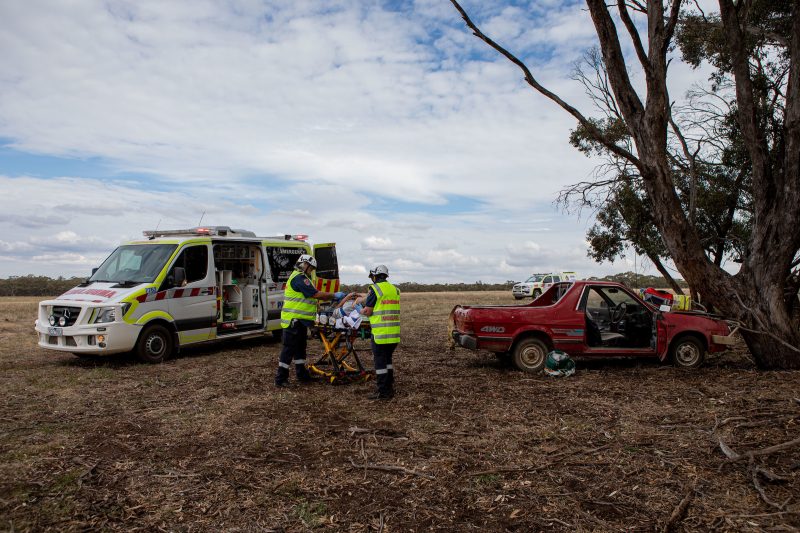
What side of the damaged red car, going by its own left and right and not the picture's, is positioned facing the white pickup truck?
left

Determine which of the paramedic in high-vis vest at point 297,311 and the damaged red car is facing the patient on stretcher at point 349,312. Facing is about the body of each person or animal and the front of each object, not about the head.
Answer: the paramedic in high-vis vest

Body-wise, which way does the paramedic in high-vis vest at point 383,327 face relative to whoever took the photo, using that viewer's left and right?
facing away from the viewer and to the left of the viewer

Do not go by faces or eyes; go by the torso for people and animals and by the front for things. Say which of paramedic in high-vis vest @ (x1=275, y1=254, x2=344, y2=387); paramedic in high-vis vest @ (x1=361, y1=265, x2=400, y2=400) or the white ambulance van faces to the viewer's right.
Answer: paramedic in high-vis vest @ (x1=275, y1=254, x2=344, y2=387)

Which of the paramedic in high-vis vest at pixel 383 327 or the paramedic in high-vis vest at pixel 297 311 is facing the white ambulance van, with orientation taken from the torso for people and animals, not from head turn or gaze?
the paramedic in high-vis vest at pixel 383 327

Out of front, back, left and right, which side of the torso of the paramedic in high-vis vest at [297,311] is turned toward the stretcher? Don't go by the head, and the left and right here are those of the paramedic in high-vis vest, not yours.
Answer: front

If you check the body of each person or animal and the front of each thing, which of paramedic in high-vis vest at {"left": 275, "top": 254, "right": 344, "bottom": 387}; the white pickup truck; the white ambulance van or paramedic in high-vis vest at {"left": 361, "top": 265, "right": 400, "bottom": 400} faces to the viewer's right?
paramedic in high-vis vest at {"left": 275, "top": 254, "right": 344, "bottom": 387}

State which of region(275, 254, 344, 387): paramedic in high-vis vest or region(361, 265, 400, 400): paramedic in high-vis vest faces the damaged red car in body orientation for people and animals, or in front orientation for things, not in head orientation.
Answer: region(275, 254, 344, 387): paramedic in high-vis vest

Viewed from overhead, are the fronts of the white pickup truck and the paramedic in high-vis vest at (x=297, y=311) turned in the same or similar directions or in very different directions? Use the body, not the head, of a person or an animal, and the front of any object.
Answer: very different directions

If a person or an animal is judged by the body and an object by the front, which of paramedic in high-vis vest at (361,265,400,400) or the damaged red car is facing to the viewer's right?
the damaged red car

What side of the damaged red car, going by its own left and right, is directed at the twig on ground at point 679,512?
right

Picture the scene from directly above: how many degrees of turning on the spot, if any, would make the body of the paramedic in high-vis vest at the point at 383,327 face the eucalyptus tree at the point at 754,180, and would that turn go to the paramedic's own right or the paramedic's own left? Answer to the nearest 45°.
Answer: approximately 135° to the paramedic's own right

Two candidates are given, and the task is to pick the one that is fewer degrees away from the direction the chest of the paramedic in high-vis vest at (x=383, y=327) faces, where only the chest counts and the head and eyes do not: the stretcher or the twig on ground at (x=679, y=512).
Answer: the stretcher

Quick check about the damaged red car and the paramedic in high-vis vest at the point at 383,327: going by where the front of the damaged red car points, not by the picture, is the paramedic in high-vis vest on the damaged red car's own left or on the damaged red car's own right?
on the damaged red car's own right

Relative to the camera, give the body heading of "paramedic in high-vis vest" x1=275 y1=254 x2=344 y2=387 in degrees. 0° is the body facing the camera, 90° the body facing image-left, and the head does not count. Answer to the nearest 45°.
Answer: approximately 270°

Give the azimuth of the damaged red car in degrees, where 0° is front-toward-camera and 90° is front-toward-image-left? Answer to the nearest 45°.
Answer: approximately 270°
